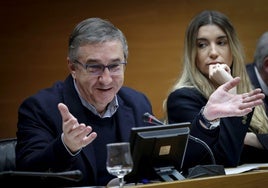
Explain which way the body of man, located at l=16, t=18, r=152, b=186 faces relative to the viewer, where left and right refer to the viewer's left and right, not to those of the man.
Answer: facing the viewer and to the right of the viewer

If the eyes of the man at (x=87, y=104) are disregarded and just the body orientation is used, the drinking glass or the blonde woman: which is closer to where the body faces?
the drinking glass

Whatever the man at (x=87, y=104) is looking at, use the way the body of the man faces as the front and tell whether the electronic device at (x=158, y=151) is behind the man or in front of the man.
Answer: in front

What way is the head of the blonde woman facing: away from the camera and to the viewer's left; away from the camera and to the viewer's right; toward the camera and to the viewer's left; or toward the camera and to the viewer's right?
toward the camera and to the viewer's left

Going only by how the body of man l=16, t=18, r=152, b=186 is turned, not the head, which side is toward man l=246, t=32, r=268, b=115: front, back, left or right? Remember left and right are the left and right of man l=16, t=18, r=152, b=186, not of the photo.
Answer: left

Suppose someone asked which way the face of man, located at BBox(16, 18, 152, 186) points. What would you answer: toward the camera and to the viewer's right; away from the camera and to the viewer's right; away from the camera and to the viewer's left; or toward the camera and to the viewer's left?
toward the camera and to the viewer's right

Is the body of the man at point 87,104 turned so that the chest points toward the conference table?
yes

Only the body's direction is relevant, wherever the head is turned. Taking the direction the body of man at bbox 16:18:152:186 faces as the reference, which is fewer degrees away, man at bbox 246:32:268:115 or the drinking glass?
the drinking glass

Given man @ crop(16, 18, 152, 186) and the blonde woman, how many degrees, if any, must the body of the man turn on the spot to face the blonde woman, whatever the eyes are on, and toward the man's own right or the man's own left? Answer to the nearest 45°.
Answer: approximately 90° to the man's own left

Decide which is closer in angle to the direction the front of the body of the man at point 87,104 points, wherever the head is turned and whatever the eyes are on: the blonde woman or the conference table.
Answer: the conference table
